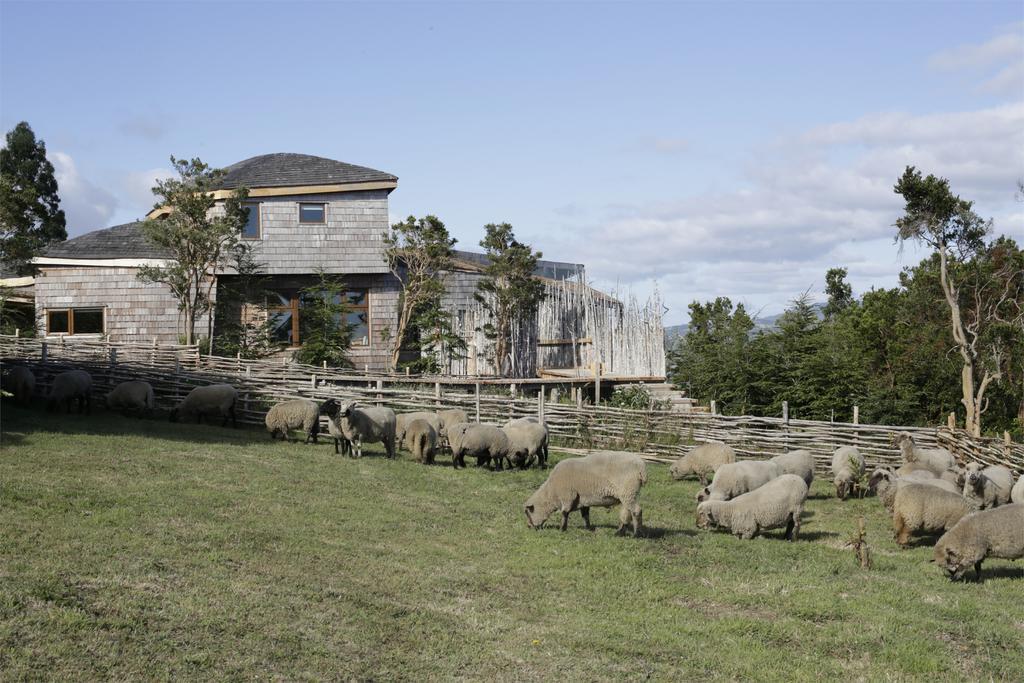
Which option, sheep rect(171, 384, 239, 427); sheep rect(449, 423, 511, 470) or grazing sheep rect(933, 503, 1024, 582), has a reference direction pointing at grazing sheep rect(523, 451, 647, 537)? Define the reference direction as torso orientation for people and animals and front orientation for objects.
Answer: grazing sheep rect(933, 503, 1024, 582)

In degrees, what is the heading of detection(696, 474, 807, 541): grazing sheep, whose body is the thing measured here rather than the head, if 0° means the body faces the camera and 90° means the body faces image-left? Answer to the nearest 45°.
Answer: approximately 90°

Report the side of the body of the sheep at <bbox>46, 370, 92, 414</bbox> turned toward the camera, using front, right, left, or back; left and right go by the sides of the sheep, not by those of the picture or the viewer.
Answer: left

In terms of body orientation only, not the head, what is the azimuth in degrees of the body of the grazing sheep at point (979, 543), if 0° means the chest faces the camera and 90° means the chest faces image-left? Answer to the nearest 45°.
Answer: approximately 90°

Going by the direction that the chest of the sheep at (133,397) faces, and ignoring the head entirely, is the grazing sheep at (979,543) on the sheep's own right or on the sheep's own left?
on the sheep's own left

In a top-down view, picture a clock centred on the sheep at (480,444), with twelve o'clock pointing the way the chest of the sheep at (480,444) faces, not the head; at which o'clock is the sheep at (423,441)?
the sheep at (423,441) is roughly at 6 o'clock from the sheep at (480,444).

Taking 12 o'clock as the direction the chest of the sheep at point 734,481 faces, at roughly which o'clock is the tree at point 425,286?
The tree is roughly at 2 o'clock from the sheep.

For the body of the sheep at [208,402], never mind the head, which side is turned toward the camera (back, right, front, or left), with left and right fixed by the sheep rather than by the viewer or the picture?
left

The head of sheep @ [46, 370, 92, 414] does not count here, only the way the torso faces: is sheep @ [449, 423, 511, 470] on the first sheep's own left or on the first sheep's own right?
on the first sheep's own left

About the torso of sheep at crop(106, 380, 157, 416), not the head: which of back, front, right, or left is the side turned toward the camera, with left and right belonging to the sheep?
left

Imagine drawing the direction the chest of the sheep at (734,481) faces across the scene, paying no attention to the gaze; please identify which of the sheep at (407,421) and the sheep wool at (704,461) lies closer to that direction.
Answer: the sheep

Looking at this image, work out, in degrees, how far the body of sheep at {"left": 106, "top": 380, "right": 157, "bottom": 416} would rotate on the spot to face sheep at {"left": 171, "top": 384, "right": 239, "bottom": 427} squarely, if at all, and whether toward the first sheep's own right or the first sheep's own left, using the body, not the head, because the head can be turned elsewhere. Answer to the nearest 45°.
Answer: approximately 135° to the first sheep's own left

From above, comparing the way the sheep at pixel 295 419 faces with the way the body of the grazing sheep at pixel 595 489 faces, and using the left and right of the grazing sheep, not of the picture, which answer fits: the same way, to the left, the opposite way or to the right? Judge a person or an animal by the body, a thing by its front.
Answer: the same way

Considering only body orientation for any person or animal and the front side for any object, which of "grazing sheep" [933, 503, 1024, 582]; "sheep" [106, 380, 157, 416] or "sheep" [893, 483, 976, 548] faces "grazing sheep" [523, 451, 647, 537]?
"grazing sheep" [933, 503, 1024, 582]
